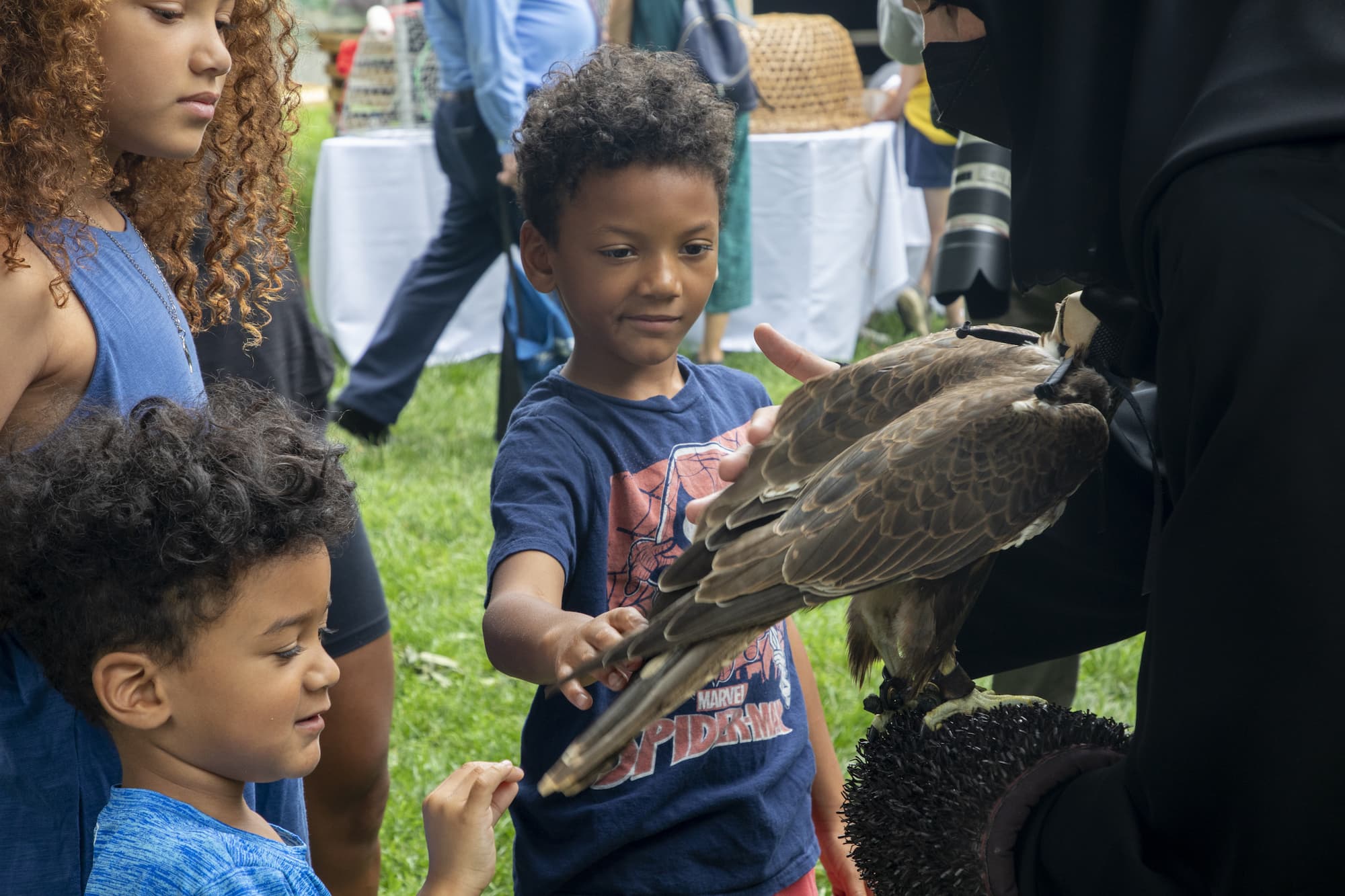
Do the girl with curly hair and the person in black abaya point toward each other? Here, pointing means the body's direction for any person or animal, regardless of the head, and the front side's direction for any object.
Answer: yes

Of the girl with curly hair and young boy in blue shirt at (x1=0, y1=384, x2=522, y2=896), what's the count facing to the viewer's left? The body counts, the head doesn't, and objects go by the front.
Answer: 0

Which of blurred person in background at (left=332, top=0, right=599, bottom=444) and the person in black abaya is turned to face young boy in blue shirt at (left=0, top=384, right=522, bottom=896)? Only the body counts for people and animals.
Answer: the person in black abaya

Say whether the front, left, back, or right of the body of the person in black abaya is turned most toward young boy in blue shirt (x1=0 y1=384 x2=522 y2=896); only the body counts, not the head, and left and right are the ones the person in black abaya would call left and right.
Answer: front

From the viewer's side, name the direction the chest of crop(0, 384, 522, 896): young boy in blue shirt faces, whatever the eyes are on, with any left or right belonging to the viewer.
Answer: facing to the right of the viewer

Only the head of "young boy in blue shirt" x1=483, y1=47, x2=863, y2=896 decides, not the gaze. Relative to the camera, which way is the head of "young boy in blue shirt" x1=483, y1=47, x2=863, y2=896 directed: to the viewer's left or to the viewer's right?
to the viewer's right

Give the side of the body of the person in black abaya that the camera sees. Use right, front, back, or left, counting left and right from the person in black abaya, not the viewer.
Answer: left

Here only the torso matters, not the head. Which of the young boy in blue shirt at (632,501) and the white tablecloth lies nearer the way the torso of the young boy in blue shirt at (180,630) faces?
the young boy in blue shirt

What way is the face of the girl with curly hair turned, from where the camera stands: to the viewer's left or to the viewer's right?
to the viewer's right
